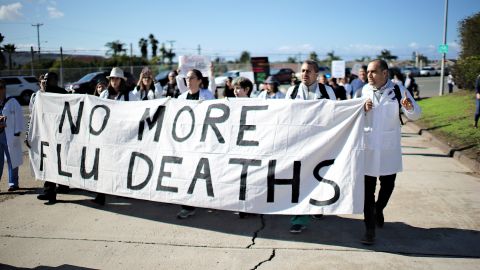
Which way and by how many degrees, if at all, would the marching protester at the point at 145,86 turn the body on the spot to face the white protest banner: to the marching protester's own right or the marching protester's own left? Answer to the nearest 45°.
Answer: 0° — they already face it

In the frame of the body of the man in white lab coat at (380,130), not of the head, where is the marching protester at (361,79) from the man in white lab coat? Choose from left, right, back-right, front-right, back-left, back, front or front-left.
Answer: back-right

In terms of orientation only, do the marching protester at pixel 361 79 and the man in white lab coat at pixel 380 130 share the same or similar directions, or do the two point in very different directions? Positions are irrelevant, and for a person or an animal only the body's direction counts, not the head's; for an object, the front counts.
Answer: same or similar directions

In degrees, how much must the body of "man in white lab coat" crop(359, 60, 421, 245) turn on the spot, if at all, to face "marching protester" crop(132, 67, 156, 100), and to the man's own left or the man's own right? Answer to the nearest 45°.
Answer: approximately 90° to the man's own right

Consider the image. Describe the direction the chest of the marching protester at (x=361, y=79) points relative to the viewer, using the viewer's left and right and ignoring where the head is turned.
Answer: facing the viewer and to the left of the viewer

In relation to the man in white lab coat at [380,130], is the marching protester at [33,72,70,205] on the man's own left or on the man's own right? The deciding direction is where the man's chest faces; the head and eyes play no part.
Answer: on the man's own right

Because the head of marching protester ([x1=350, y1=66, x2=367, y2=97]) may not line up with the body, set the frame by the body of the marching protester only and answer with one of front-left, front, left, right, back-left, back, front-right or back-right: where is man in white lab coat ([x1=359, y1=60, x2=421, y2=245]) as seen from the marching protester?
front-left

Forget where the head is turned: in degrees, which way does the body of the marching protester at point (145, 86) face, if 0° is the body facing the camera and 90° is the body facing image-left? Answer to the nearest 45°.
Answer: approximately 0°

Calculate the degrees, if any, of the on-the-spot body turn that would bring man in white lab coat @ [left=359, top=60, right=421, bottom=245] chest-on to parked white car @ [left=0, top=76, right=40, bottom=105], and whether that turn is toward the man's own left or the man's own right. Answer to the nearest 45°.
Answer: approximately 90° to the man's own right

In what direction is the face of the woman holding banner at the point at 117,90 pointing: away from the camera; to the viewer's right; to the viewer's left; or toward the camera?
toward the camera

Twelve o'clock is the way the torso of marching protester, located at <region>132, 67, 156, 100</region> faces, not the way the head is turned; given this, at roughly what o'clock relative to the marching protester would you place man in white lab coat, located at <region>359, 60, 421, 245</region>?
The man in white lab coat is roughly at 11 o'clock from the marching protester.

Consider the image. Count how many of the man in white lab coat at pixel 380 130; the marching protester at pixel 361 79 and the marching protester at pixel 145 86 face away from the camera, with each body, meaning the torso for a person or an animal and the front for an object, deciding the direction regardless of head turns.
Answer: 0

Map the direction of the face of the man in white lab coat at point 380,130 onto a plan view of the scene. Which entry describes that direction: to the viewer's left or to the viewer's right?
to the viewer's left
